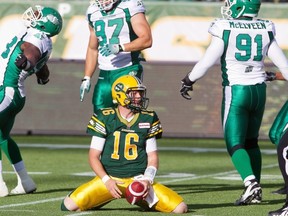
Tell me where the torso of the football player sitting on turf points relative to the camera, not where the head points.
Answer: toward the camera

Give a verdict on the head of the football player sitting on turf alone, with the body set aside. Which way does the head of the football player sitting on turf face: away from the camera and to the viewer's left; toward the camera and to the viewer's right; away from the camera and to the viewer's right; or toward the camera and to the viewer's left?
toward the camera and to the viewer's right
